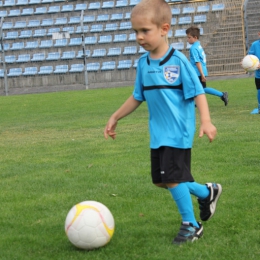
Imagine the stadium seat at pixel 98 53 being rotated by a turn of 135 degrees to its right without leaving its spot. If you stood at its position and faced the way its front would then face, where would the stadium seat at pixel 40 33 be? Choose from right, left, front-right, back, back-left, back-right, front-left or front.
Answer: front-left

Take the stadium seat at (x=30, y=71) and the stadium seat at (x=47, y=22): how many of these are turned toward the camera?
2

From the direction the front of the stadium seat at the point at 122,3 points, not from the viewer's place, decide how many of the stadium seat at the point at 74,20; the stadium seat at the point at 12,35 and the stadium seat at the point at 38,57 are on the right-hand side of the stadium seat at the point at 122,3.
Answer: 3

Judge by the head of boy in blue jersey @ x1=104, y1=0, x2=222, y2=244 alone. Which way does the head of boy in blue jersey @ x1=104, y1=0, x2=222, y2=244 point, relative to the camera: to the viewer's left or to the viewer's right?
to the viewer's left

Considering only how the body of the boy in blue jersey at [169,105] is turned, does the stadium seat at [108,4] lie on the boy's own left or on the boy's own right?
on the boy's own right

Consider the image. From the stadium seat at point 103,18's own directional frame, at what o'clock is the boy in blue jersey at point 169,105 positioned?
The boy in blue jersey is roughly at 12 o'clock from the stadium seat.

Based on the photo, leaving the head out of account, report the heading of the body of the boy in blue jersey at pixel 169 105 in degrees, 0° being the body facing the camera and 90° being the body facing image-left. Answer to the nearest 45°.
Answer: approximately 45°

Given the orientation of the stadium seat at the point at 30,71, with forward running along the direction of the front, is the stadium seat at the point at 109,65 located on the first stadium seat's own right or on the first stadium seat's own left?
on the first stadium seat's own left

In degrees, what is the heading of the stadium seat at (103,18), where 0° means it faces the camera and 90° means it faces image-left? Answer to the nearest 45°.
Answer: approximately 0°

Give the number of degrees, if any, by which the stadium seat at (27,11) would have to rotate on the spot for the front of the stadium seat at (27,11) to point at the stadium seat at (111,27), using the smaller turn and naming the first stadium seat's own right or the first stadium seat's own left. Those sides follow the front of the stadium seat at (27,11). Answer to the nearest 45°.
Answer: approximately 90° to the first stadium seat's own left
